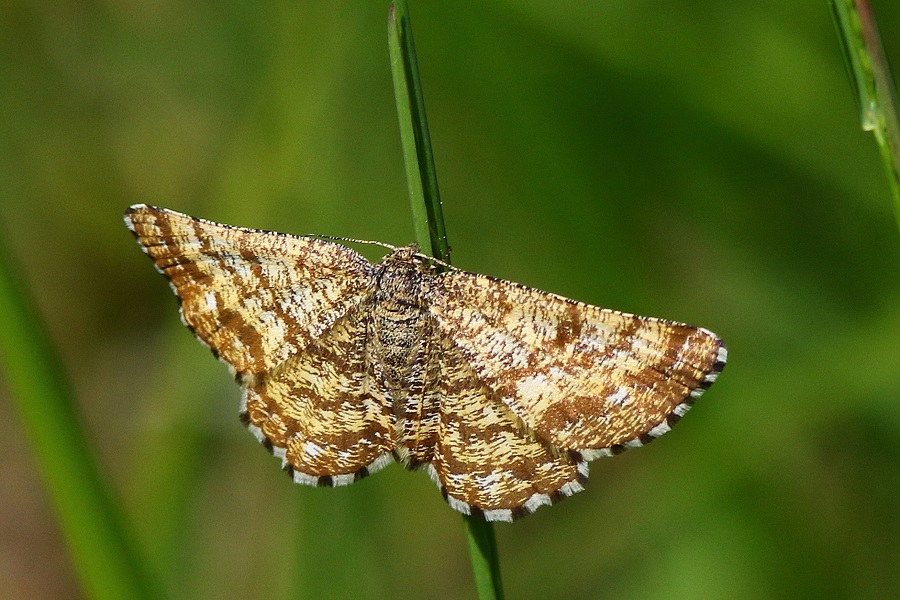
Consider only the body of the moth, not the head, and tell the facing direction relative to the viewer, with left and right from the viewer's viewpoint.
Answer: facing away from the viewer
